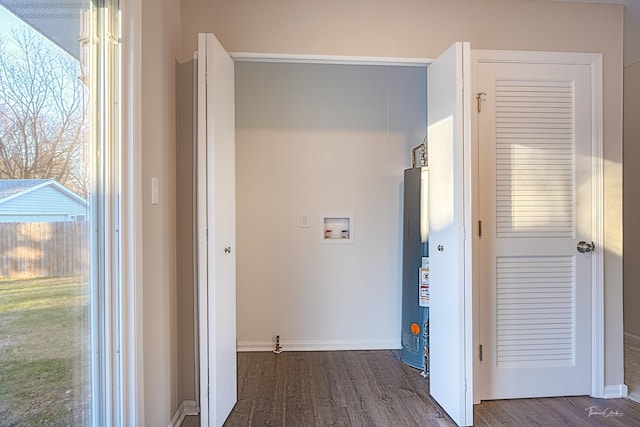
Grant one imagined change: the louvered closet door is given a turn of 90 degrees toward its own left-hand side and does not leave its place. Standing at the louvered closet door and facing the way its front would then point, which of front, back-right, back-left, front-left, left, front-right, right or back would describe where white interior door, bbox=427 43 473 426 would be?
back-right

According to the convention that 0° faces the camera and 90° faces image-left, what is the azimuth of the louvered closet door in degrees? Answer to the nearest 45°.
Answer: approximately 0°
